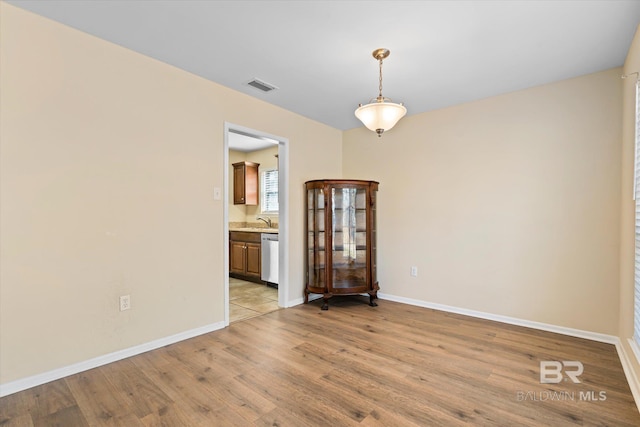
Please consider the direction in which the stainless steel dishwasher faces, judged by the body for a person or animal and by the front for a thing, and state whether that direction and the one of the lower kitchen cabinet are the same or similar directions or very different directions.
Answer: same or similar directions

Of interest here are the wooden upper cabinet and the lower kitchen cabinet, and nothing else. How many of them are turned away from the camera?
0

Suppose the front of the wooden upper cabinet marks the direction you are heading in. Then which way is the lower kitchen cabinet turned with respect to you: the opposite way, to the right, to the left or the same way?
the same way

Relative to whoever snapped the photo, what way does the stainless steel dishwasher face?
facing the viewer and to the left of the viewer

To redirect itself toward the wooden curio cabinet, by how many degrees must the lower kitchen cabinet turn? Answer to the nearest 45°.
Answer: approximately 90° to its left

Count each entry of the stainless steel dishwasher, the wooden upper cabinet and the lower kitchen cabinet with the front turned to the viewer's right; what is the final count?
0

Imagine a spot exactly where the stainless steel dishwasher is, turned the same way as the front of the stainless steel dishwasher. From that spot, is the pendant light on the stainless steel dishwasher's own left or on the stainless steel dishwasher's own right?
on the stainless steel dishwasher's own left

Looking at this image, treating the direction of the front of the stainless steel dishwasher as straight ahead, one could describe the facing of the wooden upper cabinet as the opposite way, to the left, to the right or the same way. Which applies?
the same way

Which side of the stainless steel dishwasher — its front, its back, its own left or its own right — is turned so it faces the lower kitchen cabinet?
right

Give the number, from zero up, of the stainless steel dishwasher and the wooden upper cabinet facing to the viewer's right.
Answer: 0

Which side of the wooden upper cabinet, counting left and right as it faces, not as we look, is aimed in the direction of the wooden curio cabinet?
left

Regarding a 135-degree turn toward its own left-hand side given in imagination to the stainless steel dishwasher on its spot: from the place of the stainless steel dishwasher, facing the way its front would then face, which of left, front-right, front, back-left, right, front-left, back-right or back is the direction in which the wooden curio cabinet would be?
front-right
